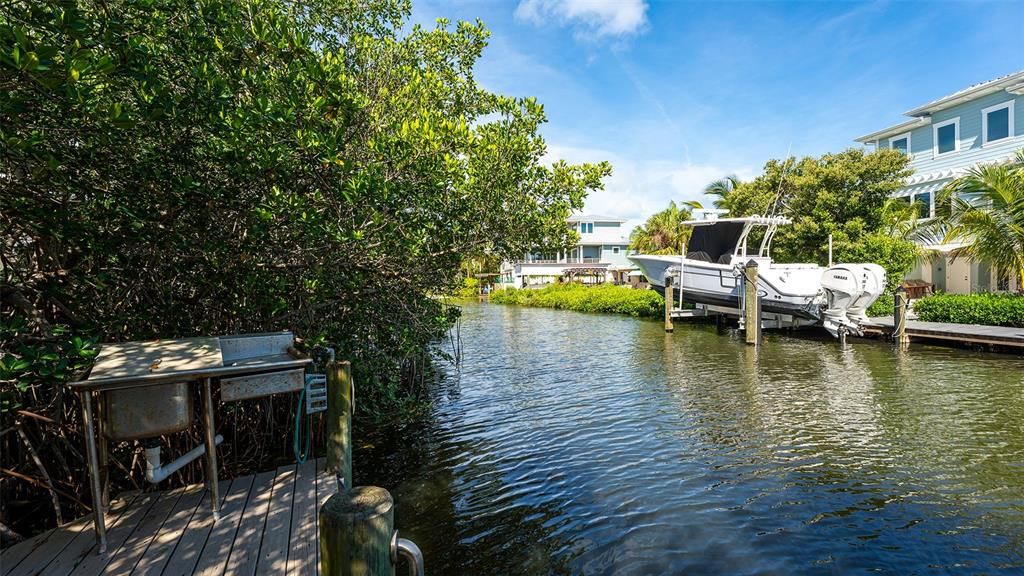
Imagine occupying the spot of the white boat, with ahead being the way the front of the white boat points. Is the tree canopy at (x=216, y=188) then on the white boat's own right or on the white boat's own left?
on the white boat's own left

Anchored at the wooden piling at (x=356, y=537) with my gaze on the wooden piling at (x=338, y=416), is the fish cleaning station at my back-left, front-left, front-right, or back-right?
front-left

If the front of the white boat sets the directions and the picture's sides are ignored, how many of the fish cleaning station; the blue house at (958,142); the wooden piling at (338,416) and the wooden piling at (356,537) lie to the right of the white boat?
1

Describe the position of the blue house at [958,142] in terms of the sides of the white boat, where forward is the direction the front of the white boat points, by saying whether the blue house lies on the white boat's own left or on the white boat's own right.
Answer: on the white boat's own right

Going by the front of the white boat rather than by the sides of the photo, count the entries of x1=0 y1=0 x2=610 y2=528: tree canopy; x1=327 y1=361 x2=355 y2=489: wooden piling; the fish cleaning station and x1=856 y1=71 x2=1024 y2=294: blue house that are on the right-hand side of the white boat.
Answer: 1

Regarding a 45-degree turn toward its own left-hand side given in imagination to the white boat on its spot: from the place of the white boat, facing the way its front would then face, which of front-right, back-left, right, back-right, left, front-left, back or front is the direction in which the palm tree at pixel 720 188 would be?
right

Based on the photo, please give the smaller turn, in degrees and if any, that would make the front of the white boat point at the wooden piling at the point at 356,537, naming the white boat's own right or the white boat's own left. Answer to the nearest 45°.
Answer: approximately 135° to the white boat's own left

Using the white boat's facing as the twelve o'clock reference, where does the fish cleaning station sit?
The fish cleaning station is roughly at 8 o'clock from the white boat.

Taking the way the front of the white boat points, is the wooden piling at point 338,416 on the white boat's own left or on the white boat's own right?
on the white boat's own left

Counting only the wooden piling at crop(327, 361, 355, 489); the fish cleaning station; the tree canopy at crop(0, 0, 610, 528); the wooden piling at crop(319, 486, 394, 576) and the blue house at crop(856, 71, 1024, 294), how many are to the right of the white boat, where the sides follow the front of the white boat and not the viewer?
1

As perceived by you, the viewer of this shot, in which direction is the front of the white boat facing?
facing away from the viewer and to the left of the viewer

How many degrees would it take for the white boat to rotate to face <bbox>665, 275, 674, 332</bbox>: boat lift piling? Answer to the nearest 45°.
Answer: approximately 45° to its left
